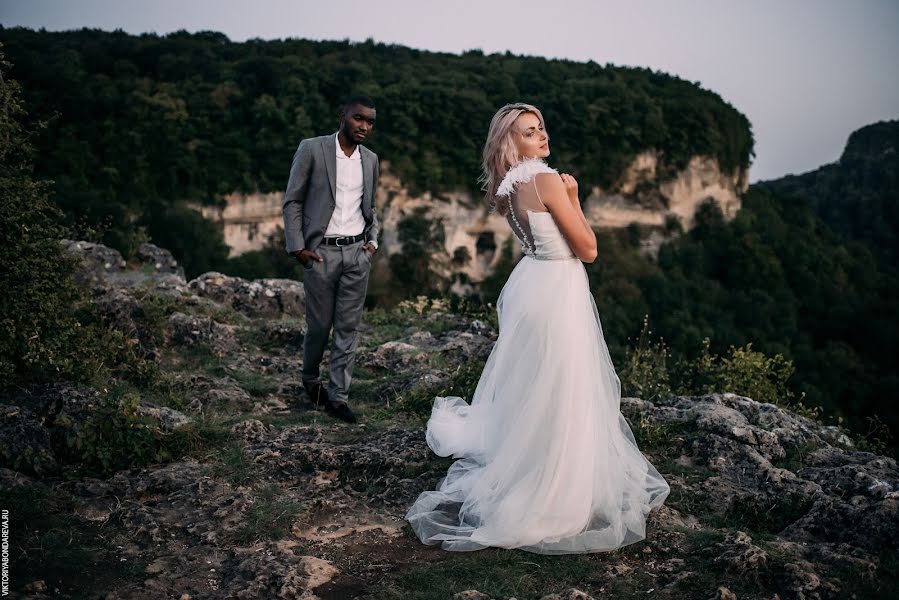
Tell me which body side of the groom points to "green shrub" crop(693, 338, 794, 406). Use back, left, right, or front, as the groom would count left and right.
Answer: left

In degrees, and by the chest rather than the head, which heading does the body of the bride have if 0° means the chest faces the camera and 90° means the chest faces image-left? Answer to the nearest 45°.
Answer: approximately 225°

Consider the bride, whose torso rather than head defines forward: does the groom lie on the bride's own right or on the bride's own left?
on the bride's own left

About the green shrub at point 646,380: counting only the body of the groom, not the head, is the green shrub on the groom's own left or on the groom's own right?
on the groom's own left

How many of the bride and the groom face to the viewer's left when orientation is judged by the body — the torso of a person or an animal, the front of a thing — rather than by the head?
0

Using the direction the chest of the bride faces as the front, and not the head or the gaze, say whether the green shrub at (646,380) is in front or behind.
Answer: in front

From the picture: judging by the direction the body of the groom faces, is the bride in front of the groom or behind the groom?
in front

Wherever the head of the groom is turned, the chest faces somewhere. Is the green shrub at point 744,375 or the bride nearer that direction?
the bride

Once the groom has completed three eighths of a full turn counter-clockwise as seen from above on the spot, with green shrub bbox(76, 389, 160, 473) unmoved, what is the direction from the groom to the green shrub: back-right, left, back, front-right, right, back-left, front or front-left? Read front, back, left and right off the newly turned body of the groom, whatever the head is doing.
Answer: back-left

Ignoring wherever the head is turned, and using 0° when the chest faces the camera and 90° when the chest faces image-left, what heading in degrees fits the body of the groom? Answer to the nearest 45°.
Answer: approximately 315°
